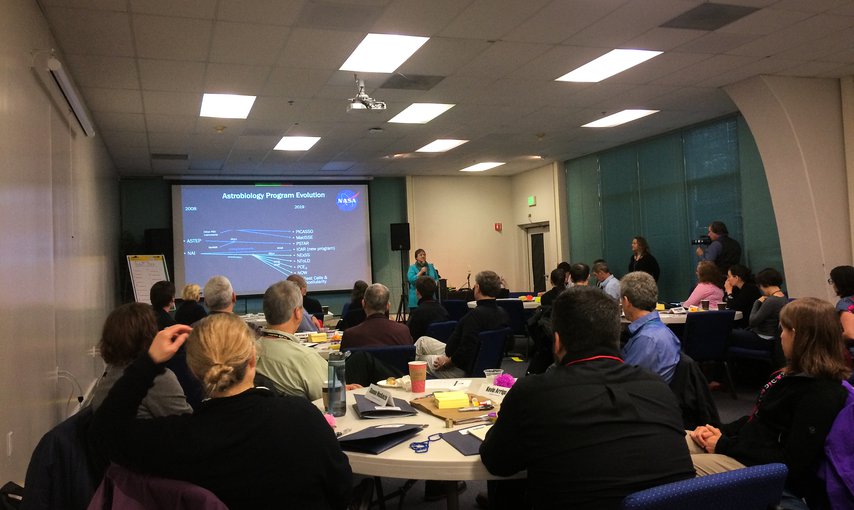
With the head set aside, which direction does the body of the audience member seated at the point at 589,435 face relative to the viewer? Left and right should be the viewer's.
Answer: facing away from the viewer

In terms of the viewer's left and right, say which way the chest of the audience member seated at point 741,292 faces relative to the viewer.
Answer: facing to the left of the viewer

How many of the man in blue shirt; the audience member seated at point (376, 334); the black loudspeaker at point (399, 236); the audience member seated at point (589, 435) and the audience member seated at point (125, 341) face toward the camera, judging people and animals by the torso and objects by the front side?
1

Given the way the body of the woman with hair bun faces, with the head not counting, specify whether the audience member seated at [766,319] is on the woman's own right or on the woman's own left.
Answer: on the woman's own right

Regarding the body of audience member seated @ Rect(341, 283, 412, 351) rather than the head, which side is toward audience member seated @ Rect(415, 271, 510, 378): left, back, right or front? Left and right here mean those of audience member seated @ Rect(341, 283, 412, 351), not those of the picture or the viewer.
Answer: right

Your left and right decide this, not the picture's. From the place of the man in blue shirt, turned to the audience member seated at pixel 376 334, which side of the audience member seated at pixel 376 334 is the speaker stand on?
right

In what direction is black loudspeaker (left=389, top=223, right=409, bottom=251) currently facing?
toward the camera

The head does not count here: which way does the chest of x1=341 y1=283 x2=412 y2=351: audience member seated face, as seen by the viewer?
away from the camera

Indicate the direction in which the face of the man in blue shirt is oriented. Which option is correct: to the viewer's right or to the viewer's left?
to the viewer's left

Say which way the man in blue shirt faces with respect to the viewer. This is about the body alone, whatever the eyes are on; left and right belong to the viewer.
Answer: facing away from the viewer and to the left of the viewer

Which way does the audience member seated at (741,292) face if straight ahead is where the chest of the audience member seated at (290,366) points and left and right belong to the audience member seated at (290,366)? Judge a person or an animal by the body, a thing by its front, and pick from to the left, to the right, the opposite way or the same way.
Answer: to the left

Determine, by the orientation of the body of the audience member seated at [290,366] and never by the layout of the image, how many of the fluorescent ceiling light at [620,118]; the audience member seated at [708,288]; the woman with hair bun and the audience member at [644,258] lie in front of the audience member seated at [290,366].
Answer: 3

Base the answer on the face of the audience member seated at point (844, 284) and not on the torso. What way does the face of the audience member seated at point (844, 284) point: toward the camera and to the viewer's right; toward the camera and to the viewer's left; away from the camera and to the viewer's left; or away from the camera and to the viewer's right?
away from the camera and to the viewer's left

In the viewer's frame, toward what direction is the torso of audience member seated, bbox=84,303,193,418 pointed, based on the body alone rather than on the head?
away from the camera

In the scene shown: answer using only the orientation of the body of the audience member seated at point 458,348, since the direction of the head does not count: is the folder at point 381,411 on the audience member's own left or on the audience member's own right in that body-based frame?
on the audience member's own left

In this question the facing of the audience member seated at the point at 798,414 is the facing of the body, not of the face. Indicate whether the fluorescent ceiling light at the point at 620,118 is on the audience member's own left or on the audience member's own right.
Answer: on the audience member's own right

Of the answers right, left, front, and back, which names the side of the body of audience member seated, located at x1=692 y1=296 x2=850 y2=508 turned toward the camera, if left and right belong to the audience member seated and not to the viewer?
left
